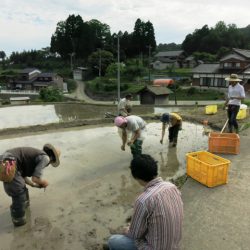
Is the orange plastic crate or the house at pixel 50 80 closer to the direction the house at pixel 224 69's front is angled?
the orange plastic crate

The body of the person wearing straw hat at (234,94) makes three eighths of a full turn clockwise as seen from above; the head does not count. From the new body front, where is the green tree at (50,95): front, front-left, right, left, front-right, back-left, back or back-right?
front-left

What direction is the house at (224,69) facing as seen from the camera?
toward the camera

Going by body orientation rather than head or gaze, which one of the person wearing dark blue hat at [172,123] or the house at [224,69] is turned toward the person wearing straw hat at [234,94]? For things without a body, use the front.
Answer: the house

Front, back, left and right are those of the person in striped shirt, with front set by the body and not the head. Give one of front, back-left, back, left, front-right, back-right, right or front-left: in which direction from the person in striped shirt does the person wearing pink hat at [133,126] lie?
front-right

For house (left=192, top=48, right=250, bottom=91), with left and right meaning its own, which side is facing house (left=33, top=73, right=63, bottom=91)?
right

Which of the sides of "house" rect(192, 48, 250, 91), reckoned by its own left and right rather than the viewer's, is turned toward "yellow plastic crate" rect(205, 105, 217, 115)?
front

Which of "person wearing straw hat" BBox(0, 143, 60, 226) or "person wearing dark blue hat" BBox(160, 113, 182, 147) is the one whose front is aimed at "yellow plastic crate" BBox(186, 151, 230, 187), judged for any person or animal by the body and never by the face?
"person wearing straw hat" BBox(0, 143, 60, 226)

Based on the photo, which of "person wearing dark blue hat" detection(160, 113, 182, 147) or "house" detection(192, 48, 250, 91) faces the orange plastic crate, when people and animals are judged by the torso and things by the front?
the house

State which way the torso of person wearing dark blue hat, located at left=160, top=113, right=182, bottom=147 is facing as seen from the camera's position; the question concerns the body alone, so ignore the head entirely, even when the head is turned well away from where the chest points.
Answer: to the viewer's left

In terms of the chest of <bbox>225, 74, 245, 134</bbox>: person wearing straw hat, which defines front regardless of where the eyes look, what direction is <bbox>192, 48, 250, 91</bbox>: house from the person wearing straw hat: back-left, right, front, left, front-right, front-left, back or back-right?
back-right

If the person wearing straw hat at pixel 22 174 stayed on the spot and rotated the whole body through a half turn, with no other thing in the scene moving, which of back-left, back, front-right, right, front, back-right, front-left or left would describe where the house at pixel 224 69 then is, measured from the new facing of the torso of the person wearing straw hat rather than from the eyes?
back-right

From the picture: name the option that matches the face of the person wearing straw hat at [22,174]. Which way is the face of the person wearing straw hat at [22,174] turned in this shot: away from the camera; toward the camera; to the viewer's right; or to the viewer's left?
to the viewer's right

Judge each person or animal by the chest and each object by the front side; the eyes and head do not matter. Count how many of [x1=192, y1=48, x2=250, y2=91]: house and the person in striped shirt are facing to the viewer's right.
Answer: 0

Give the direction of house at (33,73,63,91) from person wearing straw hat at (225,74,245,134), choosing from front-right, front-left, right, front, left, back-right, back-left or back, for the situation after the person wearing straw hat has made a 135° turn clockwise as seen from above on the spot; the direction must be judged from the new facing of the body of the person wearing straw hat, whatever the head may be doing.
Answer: front-left

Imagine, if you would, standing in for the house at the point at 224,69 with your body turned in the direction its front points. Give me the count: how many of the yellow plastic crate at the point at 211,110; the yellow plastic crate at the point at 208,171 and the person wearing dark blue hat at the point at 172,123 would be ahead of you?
3

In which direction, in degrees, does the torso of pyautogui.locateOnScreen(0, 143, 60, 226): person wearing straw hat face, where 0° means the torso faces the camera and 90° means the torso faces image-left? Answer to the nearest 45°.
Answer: approximately 270°

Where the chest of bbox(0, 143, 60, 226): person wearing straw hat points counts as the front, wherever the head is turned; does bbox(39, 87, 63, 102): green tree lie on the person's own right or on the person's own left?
on the person's own left
